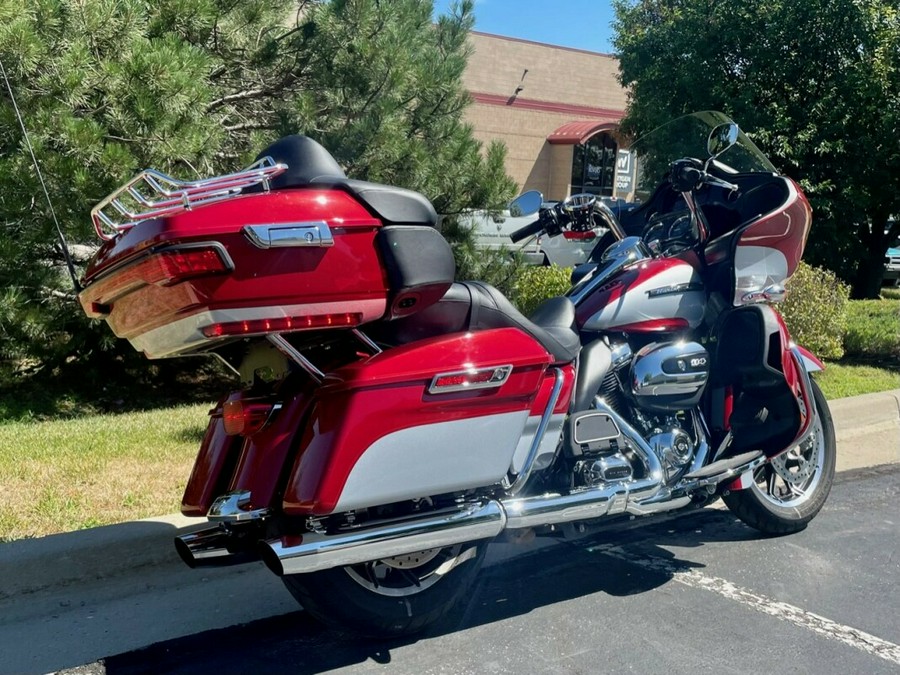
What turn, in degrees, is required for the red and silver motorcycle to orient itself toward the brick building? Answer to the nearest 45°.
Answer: approximately 45° to its left

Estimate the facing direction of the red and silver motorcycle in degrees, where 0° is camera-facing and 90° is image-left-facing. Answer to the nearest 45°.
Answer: approximately 225°

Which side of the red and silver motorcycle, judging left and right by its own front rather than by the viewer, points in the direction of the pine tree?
left

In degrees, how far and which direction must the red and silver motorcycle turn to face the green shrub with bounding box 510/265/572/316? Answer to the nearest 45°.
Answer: approximately 45° to its left

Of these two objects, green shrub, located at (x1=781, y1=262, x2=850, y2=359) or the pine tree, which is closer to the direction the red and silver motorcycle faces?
the green shrub

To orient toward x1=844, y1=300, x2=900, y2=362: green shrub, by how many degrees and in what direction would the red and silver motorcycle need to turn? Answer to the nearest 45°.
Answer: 0° — it already faces it

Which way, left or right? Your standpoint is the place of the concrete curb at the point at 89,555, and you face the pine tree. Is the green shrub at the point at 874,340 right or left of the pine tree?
right
